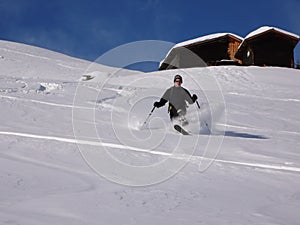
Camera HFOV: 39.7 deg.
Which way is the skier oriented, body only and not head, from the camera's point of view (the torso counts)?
toward the camera

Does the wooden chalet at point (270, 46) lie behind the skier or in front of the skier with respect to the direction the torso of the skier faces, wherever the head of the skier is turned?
behind

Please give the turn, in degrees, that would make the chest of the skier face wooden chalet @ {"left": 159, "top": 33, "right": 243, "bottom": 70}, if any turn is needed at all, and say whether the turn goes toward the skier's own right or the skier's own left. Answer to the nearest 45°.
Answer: approximately 180°
